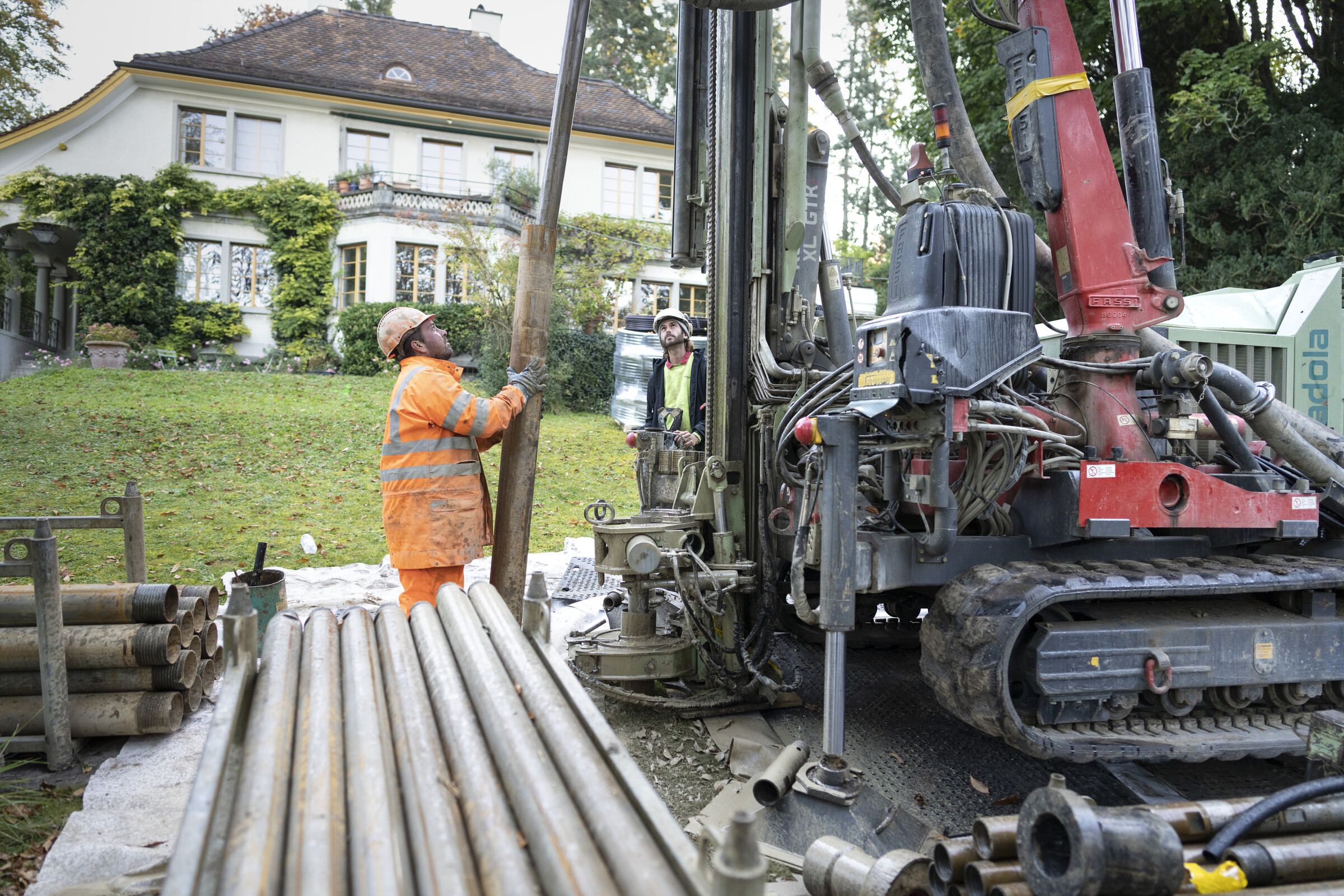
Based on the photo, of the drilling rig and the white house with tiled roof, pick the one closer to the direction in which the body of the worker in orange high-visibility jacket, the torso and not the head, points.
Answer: the drilling rig

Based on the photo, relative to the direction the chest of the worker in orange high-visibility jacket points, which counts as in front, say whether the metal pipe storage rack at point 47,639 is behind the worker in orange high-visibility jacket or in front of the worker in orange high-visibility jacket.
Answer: behind

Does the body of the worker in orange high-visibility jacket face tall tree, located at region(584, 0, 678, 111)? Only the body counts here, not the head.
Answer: no

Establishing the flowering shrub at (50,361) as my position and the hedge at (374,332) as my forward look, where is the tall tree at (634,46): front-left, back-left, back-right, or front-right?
front-left

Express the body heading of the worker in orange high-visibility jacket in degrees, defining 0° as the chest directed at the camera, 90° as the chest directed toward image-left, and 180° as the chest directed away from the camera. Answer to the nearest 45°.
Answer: approximately 270°

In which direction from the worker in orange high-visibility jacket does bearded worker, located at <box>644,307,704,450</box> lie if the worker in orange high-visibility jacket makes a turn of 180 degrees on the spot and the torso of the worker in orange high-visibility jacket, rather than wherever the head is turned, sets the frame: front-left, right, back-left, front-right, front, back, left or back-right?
back-right

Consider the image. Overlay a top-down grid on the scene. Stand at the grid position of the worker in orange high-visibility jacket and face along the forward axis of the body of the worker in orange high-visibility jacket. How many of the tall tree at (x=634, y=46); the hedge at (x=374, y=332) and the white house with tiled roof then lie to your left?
3

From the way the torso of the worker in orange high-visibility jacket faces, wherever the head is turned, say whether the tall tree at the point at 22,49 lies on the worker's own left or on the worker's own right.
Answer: on the worker's own left

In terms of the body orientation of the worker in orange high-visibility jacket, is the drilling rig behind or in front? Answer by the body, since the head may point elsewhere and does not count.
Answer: in front

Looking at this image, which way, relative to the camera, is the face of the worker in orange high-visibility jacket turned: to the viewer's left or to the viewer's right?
to the viewer's right

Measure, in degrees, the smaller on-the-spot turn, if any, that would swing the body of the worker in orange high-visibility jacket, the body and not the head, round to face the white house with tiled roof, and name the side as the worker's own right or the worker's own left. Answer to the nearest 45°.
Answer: approximately 90° to the worker's own left

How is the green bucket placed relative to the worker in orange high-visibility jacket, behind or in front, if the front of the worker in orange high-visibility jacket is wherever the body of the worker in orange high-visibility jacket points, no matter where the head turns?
behind
